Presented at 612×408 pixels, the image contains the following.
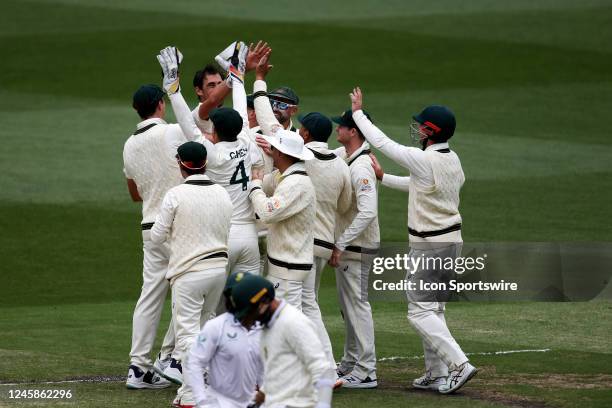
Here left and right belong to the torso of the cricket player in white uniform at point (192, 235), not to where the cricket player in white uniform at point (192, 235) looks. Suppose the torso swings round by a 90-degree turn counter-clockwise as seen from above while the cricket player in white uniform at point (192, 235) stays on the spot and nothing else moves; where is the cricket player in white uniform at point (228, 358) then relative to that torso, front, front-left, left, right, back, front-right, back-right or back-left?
left

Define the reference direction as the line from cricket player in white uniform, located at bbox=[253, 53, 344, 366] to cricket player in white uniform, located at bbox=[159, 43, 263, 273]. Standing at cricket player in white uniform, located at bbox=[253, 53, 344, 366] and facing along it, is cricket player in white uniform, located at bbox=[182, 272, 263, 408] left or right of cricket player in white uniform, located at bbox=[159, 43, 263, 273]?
left

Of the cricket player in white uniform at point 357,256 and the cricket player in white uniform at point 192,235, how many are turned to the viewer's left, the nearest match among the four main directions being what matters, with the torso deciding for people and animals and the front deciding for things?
1

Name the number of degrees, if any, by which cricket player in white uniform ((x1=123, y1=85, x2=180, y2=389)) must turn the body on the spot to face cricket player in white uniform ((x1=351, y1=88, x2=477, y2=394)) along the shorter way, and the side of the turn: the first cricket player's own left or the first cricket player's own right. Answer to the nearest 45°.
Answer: approximately 45° to the first cricket player's own right

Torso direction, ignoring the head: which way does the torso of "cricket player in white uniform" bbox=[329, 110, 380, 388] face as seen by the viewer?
to the viewer's left

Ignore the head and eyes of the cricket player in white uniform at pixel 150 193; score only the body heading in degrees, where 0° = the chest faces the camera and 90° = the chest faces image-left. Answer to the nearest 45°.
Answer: approximately 225°

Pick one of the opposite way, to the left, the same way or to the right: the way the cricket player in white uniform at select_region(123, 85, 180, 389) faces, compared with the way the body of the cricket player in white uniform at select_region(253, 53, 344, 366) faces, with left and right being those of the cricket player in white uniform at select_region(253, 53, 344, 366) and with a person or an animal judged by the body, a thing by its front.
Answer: to the right

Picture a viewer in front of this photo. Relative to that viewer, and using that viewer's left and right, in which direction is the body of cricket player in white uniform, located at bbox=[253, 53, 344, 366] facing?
facing away from the viewer and to the left of the viewer

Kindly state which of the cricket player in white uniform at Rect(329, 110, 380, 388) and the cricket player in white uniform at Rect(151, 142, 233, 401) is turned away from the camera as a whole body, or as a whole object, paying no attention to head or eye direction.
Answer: the cricket player in white uniform at Rect(151, 142, 233, 401)

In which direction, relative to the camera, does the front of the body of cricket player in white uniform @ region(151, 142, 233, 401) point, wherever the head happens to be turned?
away from the camera
